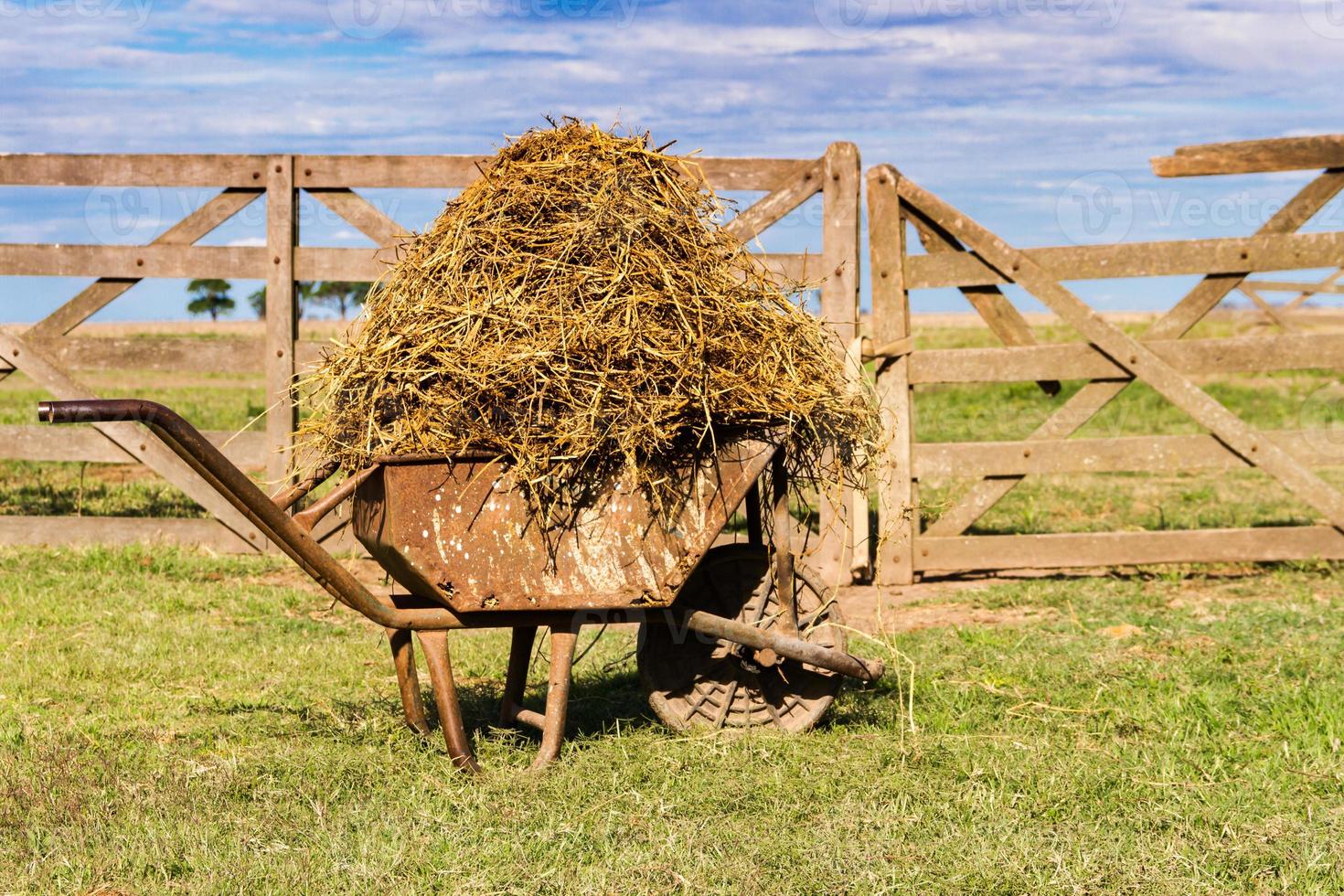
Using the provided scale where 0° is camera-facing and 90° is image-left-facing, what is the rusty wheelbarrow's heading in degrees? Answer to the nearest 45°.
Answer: approximately 270°

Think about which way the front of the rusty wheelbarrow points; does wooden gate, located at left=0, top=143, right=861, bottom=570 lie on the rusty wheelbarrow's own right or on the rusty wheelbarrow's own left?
on the rusty wheelbarrow's own left
